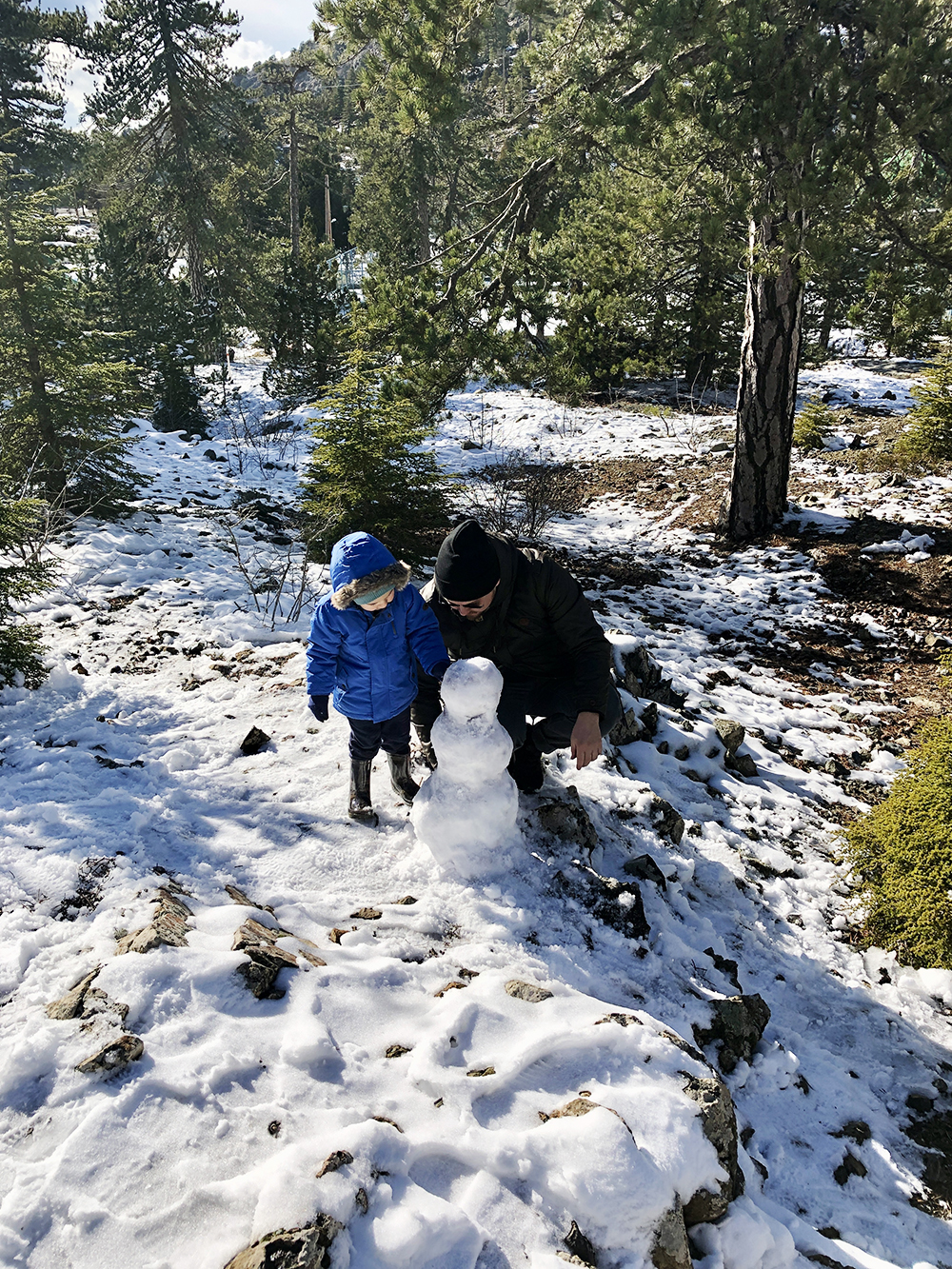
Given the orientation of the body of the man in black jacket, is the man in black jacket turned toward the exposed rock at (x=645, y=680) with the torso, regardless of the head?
no

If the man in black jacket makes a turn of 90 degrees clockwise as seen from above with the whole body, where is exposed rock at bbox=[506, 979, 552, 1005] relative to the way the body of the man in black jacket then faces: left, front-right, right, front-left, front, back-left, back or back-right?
back-left

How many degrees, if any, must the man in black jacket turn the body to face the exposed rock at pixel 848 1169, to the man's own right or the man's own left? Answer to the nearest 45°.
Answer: approximately 90° to the man's own left

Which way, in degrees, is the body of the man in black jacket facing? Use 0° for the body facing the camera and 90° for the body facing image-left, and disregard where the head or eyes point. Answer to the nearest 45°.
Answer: approximately 45°

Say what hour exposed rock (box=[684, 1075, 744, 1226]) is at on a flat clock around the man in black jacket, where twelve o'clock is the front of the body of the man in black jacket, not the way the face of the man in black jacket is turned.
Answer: The exposed rock is roughly at 10 o'clock from the man in black jacket.

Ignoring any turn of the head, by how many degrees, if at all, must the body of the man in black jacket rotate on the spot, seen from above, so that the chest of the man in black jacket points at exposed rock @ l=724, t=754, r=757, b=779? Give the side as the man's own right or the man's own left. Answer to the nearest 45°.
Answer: approximately 180°

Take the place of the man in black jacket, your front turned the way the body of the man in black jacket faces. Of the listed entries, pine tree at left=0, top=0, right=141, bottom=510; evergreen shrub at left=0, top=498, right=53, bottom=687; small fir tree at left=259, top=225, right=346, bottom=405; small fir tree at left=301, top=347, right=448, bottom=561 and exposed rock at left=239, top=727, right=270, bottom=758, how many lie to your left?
0

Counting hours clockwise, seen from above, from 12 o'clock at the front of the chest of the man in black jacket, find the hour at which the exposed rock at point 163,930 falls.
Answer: The exposed rock is roughly at 12 o'clock from the man in black jacket.

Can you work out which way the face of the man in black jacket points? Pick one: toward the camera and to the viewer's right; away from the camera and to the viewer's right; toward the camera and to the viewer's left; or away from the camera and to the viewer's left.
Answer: toward the camera and to the viewer's left

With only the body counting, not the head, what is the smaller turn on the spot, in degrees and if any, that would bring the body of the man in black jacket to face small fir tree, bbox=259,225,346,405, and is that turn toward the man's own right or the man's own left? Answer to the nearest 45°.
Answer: approximately 135° to the man's own right

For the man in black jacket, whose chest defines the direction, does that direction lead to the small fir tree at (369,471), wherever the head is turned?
no

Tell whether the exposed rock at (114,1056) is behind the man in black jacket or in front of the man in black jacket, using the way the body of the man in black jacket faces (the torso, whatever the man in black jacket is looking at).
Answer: in front

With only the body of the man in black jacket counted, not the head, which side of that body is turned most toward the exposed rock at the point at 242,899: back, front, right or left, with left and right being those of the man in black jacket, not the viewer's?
front

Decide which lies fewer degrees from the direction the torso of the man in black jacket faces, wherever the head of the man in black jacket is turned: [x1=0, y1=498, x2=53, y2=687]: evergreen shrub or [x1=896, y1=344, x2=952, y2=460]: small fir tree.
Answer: the evergreen shrub

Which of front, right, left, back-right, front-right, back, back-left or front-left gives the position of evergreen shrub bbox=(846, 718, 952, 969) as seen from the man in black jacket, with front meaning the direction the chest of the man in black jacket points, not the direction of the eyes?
back-left

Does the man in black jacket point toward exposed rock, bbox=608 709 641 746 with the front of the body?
no

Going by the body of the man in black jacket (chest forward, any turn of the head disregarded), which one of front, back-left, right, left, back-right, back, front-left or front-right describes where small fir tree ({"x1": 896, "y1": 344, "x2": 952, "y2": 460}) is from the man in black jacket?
back

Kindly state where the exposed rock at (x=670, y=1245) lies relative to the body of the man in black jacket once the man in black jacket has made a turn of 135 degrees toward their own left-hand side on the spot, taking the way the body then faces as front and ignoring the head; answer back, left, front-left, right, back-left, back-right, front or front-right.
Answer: right
